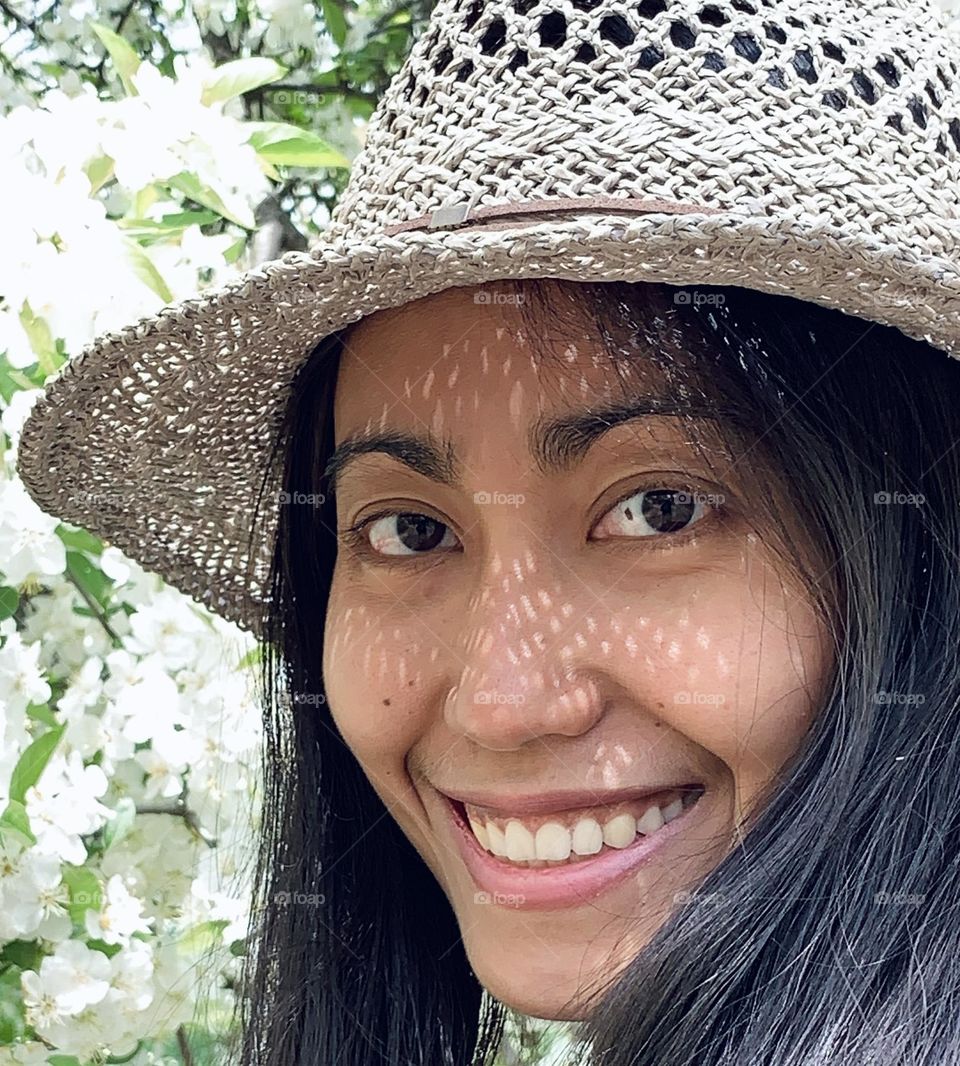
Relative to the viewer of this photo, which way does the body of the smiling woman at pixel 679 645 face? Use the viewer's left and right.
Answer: facing the viewer
